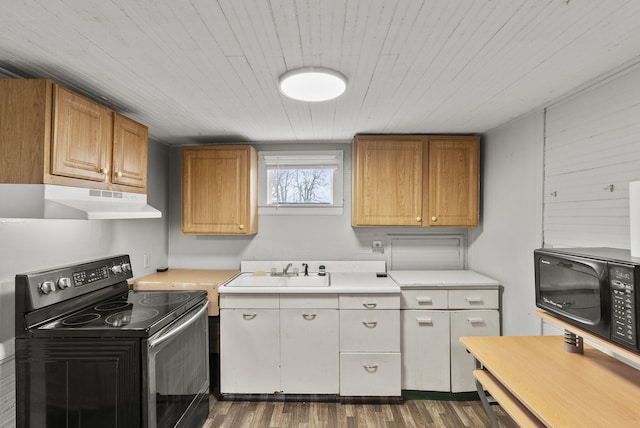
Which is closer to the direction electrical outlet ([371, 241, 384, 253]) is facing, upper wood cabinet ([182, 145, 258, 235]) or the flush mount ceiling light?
the flush mount ceiling light

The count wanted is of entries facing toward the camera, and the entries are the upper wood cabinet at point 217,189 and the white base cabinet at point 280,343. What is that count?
2

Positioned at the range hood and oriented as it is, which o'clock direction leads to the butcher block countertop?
The butcher block countertop is roughly at 9 o'clock from the range hood.

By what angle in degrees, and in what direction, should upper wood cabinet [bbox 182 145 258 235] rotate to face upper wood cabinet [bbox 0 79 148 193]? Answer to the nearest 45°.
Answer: approximately 45° to its right

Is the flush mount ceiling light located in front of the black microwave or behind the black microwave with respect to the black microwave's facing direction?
in front

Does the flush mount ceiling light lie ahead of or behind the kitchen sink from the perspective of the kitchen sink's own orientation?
ahead

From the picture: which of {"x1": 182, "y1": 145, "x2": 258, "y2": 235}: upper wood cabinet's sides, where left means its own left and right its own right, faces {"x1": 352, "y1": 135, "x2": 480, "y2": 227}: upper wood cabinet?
left

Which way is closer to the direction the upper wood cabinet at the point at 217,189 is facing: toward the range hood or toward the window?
the range hood

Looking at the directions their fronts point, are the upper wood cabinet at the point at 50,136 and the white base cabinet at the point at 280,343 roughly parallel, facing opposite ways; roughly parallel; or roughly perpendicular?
roughly perpendicular

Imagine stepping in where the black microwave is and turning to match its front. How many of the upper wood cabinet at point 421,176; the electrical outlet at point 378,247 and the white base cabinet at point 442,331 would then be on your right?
3

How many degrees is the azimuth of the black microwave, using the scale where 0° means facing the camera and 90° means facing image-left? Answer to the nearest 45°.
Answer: approximately 45°

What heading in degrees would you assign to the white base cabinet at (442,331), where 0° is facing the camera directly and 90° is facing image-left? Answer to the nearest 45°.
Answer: approximately 0°
